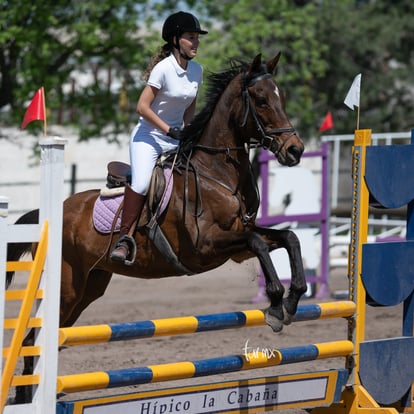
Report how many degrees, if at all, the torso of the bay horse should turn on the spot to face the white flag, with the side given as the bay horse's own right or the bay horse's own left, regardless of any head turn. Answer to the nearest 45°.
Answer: approximately 45° to the bay horse's own left

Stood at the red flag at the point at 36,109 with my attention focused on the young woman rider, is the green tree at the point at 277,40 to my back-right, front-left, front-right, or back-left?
front-left

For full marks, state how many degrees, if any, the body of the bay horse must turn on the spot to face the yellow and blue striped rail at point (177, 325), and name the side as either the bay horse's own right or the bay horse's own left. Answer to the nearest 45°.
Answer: approximately 45° to the bay horse's own right

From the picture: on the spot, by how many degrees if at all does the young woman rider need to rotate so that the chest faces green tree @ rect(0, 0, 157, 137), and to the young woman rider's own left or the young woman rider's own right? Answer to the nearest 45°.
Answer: approximately 135° to the young woman rider's own left

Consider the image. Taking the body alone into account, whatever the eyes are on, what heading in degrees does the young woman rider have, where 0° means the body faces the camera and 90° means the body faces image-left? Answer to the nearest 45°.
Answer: approximately 315°

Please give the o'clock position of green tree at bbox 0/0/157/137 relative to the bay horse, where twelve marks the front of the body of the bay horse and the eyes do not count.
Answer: The green tree is roughly at 7 o'clock from the bay horse.

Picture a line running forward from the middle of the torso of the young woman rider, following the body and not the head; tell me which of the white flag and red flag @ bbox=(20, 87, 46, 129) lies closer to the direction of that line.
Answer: the white flag

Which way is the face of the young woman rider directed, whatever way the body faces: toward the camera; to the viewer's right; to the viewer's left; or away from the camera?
to the viewer's right

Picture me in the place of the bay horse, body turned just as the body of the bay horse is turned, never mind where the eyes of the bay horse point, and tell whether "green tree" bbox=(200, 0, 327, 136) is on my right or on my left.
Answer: on my left

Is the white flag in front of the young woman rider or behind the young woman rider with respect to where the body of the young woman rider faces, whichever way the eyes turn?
in front

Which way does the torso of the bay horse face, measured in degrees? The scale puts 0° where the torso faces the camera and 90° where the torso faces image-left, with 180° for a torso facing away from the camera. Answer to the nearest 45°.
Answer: approximately 315°
